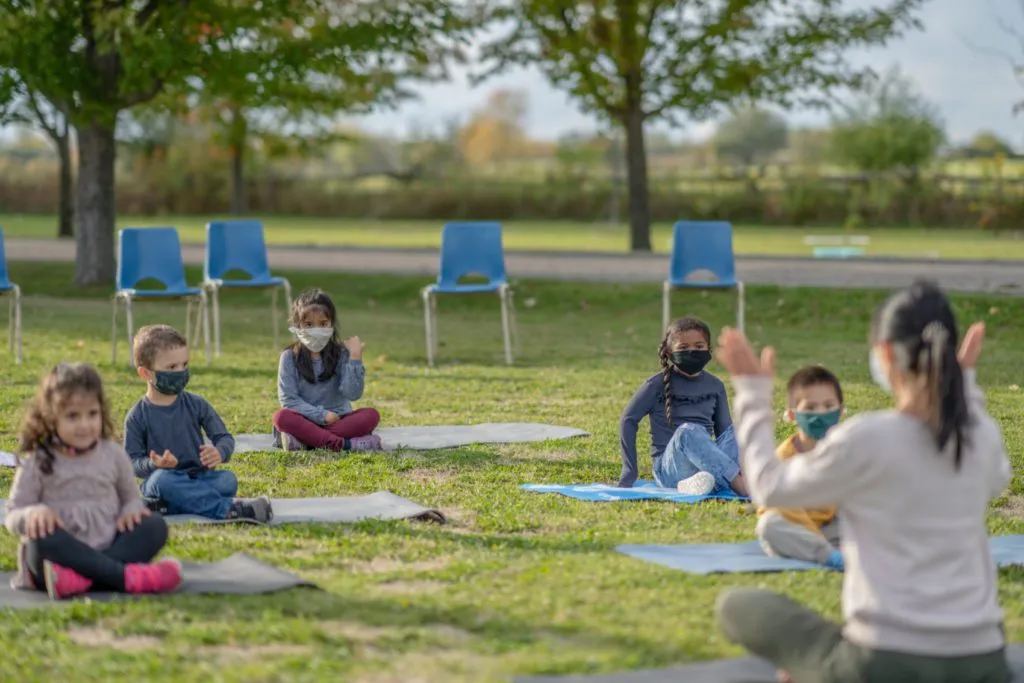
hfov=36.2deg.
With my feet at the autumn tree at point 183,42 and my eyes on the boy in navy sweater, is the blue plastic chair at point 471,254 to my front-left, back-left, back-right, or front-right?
front-left

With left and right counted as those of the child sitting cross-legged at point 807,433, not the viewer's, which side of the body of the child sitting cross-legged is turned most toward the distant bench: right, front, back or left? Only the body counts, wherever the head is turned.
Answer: back

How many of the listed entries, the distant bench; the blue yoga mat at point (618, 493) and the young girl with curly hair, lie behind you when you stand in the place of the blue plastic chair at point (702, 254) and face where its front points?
1

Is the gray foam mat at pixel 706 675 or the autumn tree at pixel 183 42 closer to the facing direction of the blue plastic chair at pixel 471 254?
the gray foam mat

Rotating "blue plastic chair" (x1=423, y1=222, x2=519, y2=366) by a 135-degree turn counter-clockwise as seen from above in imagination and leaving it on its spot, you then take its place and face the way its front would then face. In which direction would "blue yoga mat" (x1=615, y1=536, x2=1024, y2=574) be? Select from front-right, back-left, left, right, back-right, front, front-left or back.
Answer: back-right

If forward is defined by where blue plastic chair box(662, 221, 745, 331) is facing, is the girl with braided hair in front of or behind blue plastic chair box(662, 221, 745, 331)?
in front

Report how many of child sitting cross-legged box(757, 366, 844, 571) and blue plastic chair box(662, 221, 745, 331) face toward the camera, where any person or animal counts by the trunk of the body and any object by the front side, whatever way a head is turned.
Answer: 2

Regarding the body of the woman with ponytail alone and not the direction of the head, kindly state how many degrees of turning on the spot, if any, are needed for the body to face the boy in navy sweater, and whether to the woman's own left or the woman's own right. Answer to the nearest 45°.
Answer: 0° — they already face them

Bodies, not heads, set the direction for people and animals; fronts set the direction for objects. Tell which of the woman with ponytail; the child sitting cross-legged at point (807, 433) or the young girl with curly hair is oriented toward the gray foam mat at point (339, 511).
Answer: the woman with ponytail

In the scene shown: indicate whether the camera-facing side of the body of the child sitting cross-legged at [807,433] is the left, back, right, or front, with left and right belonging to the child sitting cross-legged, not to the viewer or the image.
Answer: front

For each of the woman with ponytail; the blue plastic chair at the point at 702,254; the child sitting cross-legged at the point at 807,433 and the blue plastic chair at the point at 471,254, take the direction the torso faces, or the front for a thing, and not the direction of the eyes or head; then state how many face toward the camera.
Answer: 3

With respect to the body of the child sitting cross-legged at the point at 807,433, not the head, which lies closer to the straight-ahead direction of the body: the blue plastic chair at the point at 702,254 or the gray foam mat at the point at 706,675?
the gray foam mat

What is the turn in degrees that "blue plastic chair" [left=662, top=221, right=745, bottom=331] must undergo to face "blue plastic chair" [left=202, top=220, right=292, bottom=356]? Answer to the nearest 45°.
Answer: approximately 90° to its right

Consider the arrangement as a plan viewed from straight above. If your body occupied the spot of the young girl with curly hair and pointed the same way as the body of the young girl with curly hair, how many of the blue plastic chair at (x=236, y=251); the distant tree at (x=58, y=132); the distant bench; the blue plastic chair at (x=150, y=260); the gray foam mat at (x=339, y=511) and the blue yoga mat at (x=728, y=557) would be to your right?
0

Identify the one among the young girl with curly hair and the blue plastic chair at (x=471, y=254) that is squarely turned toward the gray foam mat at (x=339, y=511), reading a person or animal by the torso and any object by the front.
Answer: the blue plastic chair

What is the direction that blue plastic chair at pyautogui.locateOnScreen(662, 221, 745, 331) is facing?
toward the camera

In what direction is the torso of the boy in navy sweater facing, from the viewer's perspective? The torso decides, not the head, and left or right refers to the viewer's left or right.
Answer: facing the viewer and to the right of the viewer

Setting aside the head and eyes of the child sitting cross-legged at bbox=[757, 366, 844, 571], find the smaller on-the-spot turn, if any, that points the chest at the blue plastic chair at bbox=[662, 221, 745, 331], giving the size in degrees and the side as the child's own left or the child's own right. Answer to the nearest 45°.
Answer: approximately 180°

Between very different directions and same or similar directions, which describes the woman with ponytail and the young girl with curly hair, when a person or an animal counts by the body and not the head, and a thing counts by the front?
very different directions

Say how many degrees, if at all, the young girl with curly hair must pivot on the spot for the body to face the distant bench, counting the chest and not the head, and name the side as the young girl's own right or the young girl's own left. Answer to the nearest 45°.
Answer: approximately 90° to the young girl's own left

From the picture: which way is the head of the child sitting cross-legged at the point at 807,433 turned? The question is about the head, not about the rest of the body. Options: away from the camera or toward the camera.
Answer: toward the camera

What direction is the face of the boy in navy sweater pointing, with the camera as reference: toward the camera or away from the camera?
toward the camera

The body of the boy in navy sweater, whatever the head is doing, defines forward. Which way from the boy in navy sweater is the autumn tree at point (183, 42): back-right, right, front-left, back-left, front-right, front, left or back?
back-left
